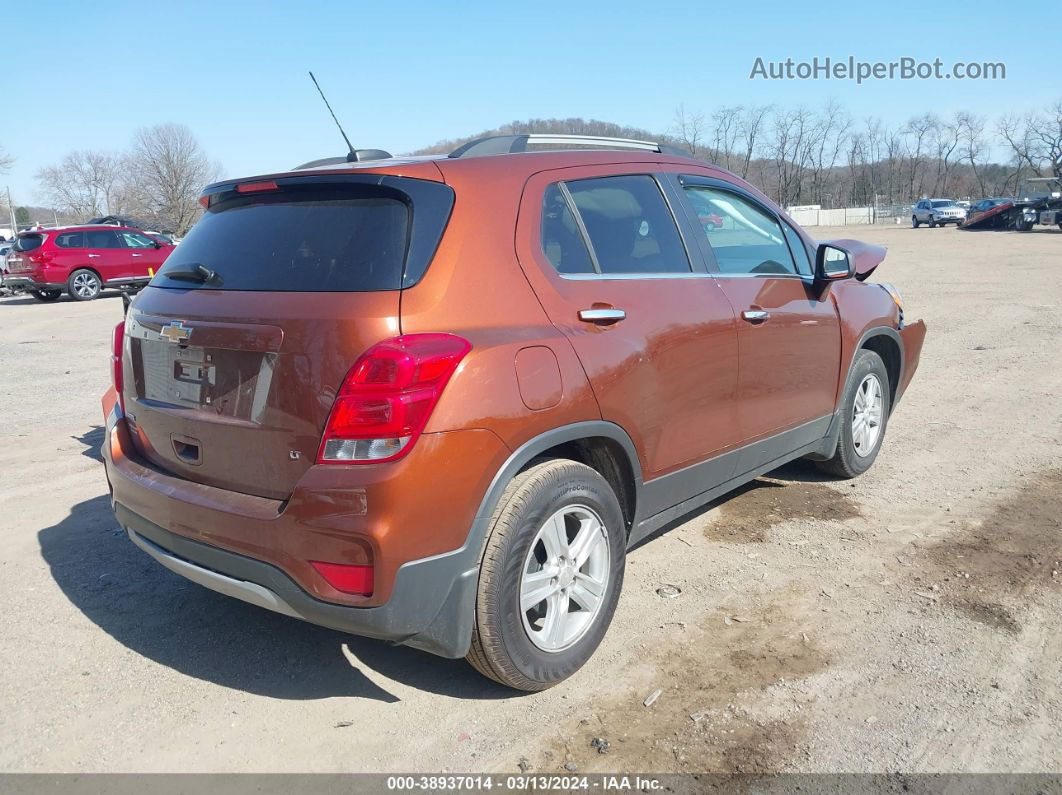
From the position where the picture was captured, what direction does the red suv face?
facing away from the viewer and to the right of the viewer

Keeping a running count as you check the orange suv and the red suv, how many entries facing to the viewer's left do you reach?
0

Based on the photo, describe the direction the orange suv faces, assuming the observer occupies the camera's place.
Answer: facing away from the viewer and to the right of the viewer

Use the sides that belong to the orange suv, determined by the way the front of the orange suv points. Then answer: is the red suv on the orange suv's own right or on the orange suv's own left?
on the orange suv's own left

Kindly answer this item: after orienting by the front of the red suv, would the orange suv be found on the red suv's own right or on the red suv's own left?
on the red suv's own right
